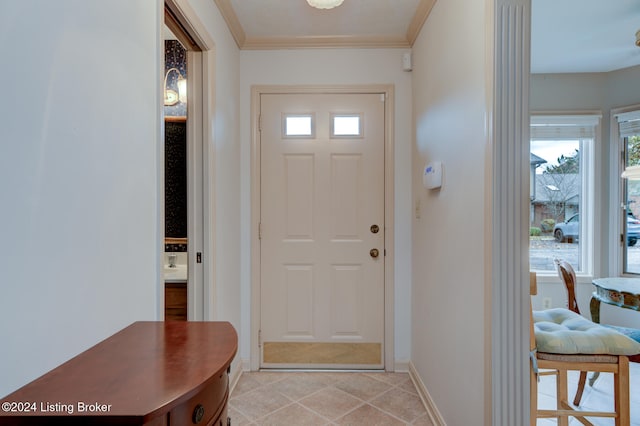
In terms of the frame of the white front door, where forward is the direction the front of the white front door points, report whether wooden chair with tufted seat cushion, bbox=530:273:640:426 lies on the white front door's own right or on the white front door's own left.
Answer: on the white front door's own left

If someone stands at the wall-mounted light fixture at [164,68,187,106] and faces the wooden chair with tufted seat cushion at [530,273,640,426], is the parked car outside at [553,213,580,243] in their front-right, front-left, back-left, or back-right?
front-left

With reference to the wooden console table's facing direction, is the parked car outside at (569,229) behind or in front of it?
in front

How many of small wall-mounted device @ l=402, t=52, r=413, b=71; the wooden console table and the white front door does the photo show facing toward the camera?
2

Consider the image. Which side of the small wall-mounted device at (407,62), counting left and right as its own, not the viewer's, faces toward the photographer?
front

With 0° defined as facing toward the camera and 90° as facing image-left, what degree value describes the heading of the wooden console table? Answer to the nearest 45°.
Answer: approximately 270°

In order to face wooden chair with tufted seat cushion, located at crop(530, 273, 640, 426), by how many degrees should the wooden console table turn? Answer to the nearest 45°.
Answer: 0° — it already faces it

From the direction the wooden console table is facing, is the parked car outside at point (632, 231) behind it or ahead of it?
ahead

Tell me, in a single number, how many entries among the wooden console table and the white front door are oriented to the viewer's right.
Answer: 1

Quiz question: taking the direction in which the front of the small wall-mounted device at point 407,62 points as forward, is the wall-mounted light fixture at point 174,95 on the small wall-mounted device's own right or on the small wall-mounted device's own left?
on the small wall-mounted device's own right

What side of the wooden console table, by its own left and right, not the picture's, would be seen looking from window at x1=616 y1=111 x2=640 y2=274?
front

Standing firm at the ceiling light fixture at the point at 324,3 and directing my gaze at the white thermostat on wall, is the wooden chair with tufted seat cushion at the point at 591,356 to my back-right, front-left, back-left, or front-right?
front-right
